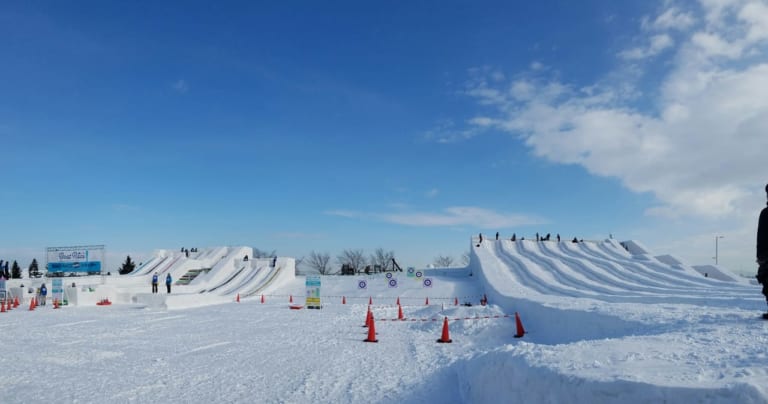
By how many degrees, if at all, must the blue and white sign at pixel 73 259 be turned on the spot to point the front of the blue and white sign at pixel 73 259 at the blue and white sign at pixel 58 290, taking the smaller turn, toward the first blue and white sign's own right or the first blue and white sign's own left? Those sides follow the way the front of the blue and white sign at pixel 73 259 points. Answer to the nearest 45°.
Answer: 0° — it already faces it

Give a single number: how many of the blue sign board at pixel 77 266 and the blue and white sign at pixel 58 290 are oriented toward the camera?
2

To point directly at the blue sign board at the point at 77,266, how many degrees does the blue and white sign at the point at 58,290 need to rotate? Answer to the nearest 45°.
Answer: approximately 180°

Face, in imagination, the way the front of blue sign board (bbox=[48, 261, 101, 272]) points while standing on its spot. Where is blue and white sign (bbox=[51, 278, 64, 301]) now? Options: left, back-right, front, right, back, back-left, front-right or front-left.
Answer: front

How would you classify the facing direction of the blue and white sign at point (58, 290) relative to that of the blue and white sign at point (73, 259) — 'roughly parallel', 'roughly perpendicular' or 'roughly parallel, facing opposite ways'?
roughly parallel

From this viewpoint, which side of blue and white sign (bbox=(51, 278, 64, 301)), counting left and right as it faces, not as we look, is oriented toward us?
front

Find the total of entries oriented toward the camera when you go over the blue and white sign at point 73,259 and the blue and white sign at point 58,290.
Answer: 2

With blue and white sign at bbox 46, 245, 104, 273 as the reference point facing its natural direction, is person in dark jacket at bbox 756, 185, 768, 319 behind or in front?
in front

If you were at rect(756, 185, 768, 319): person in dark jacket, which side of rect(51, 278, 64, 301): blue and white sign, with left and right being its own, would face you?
front

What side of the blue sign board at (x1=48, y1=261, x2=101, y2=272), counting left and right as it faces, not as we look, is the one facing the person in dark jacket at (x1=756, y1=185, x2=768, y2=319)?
front

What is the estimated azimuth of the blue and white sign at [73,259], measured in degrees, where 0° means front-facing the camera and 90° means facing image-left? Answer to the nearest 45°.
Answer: approximately 0°

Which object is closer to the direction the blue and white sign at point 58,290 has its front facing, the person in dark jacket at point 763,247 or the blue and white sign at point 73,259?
the person in dark jacket
